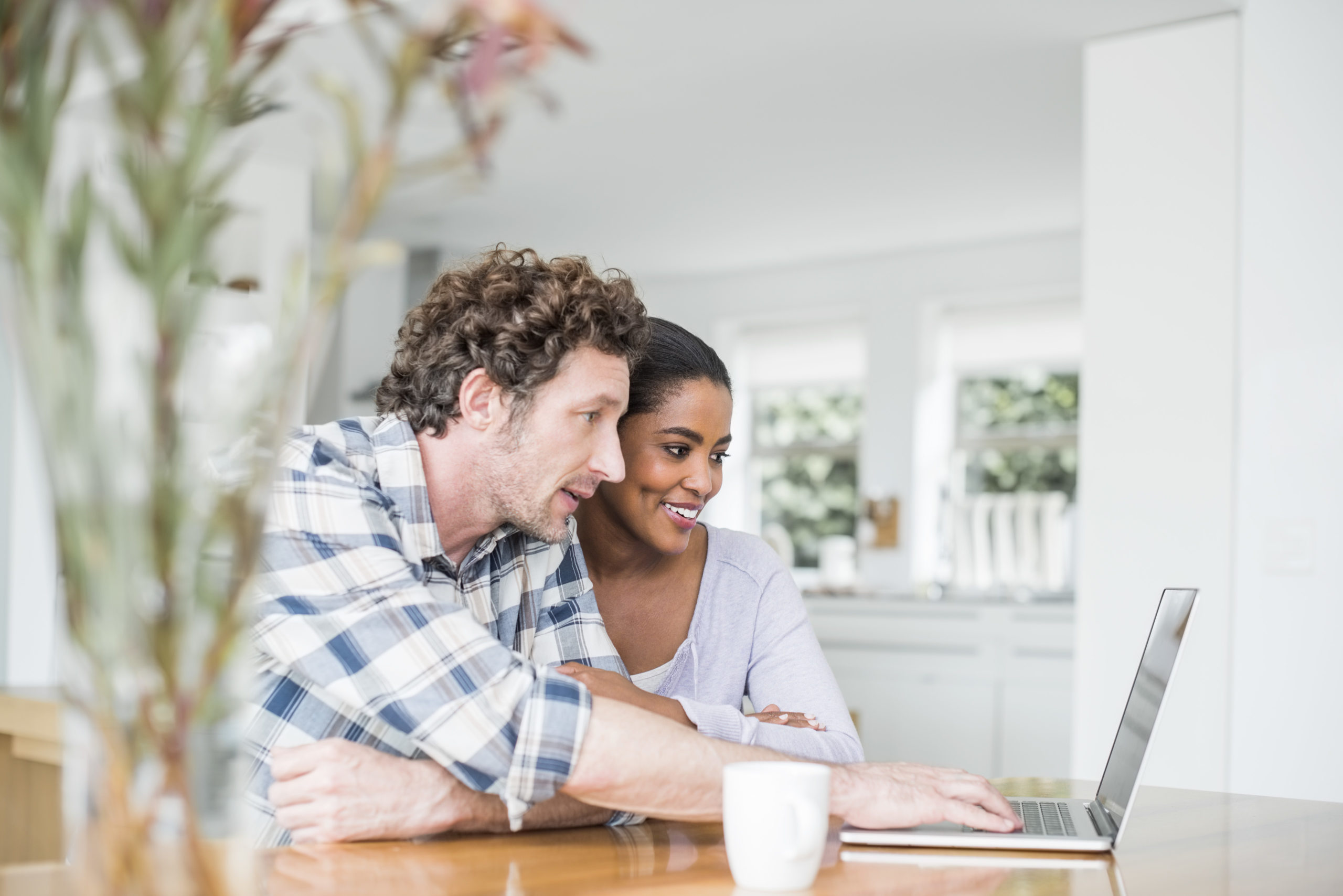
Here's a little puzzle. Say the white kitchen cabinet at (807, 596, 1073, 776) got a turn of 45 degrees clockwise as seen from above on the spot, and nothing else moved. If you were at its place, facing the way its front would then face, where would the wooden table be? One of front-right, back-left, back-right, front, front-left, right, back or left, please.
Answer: front-left

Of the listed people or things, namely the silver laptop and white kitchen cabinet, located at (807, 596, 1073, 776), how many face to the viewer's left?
1

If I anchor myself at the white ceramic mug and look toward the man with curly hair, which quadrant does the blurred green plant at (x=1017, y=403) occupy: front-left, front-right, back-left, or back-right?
front-right

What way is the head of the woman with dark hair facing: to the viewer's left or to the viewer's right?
to the viewer's right

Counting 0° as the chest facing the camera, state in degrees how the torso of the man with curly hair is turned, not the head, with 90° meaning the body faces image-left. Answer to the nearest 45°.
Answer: approximately 315°

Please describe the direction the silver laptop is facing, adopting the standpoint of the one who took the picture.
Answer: facing to the left of the viewer

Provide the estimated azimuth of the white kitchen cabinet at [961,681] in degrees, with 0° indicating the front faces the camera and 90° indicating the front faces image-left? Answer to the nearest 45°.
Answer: approximately 0°

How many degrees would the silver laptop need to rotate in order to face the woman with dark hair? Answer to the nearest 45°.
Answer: approximately 45° to its right

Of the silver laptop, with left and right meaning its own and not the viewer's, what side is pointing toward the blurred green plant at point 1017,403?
right

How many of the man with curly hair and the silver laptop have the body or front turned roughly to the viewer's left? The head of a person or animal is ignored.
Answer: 1

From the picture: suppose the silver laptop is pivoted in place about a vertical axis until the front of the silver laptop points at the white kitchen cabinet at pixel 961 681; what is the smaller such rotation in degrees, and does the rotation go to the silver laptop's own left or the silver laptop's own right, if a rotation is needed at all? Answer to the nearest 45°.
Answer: approximately 90° to the silver laptop's own right

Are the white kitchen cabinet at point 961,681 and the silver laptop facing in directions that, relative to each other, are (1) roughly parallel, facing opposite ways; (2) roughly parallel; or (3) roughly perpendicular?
roughly perpendicular

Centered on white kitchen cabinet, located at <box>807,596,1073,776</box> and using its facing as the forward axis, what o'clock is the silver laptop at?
The silver laptop is roughly at 12 o'clock from the white kitchen cabinet.

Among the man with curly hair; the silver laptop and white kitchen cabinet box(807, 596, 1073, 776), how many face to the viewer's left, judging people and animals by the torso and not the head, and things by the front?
1

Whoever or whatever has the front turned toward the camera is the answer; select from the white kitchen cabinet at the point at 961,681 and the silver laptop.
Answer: the white kitchen cabinet

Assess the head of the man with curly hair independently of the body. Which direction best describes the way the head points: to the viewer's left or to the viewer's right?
to the viewer's right
